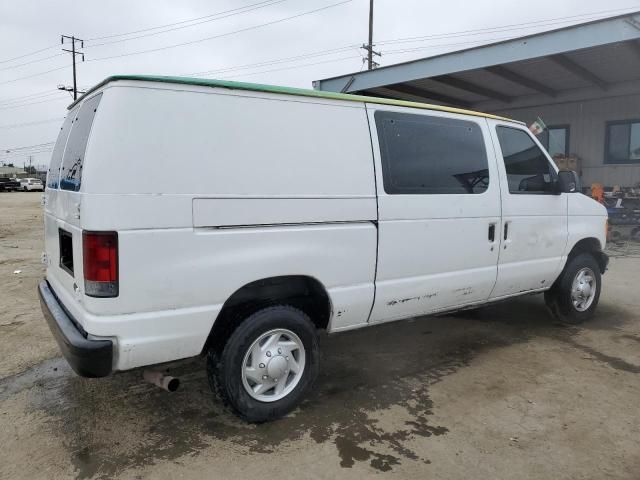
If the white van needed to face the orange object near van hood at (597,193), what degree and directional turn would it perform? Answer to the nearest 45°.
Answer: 0° — it already faces it

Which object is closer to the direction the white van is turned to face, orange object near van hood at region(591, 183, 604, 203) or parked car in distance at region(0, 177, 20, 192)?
the orange object near van hood

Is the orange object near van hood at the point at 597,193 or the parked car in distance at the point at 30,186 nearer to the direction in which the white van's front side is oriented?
the orange object near van hood

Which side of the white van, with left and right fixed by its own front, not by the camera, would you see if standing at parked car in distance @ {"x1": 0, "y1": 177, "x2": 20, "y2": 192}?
left

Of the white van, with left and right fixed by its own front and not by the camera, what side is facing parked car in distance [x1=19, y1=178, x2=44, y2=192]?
left

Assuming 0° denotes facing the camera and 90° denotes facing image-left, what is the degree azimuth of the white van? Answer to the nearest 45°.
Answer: approximately 225°

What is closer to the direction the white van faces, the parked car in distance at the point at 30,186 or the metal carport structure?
the metal carport structure

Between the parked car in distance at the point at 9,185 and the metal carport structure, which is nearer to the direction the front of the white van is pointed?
the metal carport structure
